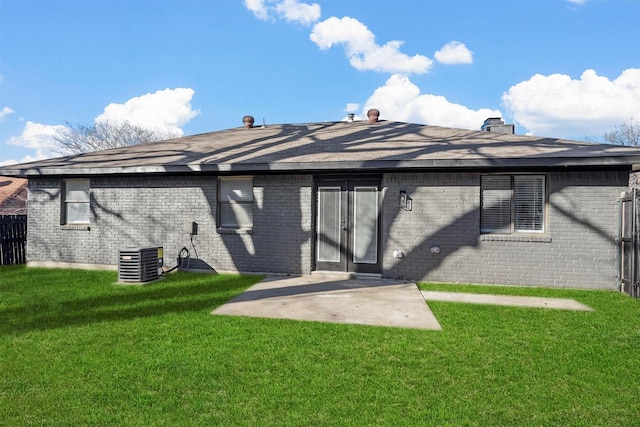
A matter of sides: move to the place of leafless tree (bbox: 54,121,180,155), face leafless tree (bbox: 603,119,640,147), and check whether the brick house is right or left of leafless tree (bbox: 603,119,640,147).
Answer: right

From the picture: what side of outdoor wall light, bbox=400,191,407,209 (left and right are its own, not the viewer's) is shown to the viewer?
front

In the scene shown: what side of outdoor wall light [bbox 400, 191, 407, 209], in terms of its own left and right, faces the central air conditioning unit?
right

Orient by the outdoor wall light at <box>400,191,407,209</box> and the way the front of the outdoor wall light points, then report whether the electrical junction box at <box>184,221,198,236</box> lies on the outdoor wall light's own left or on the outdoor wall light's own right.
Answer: on the outdoor wall light's own right

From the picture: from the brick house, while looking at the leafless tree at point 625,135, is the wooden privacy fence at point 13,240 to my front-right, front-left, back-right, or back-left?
back-left

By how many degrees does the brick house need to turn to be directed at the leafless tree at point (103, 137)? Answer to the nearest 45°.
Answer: approximately 45° to its left

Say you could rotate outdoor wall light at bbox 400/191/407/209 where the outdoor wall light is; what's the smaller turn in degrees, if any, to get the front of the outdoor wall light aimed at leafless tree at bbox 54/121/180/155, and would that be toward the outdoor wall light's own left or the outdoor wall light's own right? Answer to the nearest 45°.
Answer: approximately 135° to the outdoor wall light's own right
